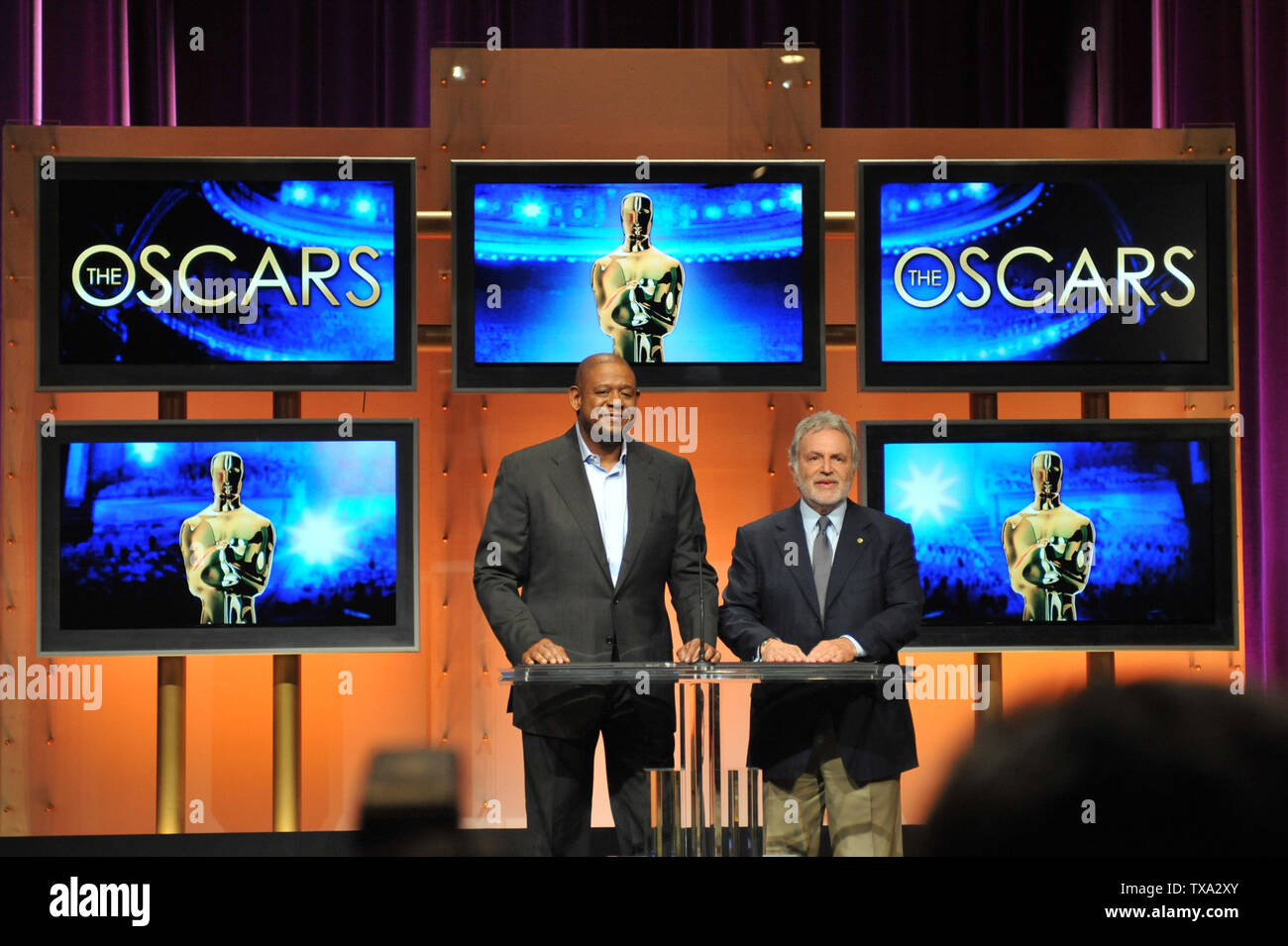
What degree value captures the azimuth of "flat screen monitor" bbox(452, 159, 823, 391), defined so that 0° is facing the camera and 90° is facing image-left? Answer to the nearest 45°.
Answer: approximately 0°

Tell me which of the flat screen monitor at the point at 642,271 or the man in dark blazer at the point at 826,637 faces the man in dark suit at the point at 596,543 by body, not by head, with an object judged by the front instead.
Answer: the flat screen monitor

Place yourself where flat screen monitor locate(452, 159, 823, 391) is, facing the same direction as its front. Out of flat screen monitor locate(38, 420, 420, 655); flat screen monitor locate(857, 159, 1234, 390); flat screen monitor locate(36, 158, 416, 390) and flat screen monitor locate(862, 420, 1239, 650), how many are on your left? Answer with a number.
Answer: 2

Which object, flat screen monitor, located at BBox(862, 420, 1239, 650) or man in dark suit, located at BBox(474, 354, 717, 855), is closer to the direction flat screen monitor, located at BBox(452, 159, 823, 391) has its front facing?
the man in dark suit

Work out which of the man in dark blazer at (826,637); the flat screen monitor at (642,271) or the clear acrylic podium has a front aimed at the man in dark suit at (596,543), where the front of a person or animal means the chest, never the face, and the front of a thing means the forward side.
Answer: the flat screen monitor

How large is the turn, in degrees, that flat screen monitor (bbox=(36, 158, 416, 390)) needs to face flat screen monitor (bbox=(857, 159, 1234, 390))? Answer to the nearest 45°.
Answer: approximately 90° to its left

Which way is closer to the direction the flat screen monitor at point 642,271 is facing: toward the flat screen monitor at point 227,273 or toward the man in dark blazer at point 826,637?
the man in dark blazer

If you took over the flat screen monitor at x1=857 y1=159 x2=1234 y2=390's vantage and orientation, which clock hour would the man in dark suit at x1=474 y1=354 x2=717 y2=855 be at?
The man in dark suit is roughly at 1 o'clock from the flat screen monitor.

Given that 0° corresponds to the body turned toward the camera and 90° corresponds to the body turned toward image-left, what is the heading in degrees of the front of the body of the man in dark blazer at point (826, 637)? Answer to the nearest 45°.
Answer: approximately 0°

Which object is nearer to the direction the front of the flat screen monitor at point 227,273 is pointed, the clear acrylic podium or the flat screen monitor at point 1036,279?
the clear acrylic podium

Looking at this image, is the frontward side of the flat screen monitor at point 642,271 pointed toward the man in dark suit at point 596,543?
yes

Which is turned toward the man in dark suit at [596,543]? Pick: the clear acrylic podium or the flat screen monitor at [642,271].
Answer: the flat screen monitor

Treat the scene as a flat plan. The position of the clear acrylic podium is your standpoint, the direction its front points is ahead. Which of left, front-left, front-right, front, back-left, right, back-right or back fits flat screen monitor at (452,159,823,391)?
back
